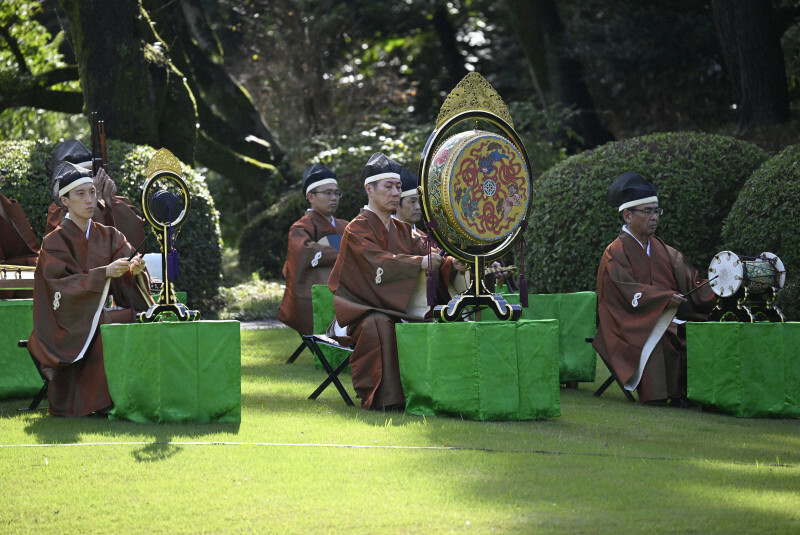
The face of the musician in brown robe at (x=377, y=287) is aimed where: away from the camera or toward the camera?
toward the camera

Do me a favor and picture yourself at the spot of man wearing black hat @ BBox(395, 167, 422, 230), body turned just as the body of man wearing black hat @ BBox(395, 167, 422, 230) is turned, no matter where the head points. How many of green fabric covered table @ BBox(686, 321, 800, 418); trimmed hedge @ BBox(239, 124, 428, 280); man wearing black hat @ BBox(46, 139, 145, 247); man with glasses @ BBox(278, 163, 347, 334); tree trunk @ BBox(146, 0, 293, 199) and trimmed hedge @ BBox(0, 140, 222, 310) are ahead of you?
1

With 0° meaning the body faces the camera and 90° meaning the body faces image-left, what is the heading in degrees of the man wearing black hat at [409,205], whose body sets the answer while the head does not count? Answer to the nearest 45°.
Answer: approximately 315°

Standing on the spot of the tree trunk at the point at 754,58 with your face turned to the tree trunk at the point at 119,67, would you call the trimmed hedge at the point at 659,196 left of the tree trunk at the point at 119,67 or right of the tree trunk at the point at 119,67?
left

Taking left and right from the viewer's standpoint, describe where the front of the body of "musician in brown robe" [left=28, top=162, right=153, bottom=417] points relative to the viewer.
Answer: facing the viewer and to the right of the viewer

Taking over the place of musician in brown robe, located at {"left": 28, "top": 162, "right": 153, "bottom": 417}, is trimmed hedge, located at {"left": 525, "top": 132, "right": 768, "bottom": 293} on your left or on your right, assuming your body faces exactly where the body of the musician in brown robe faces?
on your left

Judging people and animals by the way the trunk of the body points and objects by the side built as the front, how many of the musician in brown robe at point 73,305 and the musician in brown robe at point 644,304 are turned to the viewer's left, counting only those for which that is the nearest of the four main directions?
0

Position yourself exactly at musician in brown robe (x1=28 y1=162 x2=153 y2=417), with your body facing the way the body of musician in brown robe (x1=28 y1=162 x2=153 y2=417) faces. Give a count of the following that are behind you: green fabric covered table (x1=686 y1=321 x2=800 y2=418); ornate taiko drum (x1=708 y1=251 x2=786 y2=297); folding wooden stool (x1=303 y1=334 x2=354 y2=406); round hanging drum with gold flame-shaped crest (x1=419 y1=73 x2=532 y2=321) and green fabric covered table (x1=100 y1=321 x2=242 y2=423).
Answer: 0

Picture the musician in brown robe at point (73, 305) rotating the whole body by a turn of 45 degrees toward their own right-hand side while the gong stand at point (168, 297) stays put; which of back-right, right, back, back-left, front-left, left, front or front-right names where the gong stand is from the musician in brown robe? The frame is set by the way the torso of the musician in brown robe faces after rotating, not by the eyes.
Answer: left

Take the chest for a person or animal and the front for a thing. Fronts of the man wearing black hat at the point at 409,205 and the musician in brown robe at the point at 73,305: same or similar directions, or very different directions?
same or similar directions

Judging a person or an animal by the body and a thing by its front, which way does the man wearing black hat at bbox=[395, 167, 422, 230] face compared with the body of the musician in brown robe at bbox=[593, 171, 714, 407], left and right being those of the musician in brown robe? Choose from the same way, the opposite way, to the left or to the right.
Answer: the same way

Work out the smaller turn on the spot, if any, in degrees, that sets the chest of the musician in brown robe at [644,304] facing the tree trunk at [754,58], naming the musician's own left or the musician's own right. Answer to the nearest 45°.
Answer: approximately 135° to the musician's own left

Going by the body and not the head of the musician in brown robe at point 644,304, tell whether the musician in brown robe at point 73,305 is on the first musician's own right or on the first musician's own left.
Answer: on the first musician's own right

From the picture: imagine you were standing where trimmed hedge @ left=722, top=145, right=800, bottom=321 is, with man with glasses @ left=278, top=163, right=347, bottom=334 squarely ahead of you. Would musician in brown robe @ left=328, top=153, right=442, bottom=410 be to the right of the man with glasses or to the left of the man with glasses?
left

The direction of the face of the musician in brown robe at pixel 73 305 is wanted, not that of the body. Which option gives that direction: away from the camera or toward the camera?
toward the camera

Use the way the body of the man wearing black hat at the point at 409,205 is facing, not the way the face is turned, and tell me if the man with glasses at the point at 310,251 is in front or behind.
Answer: behind

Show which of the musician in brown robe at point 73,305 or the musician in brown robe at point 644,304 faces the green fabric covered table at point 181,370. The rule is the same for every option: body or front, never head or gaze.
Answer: the musician in brown robe at point 73,305
